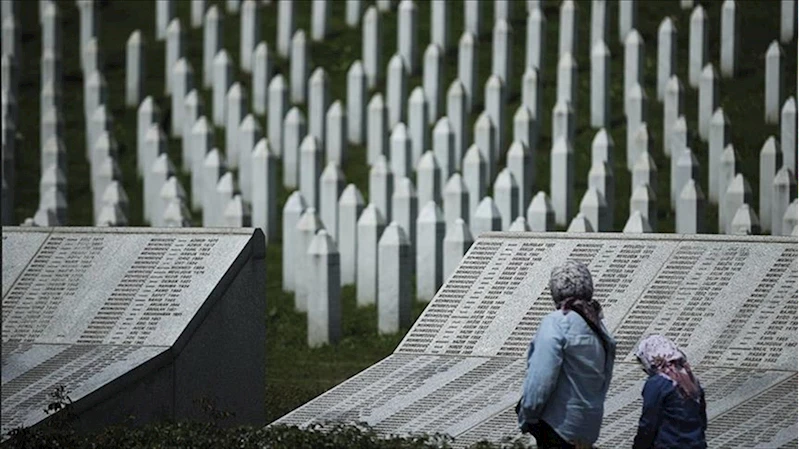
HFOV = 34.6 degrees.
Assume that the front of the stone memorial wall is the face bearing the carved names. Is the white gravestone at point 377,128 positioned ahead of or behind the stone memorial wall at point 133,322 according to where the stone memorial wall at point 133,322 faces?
behind

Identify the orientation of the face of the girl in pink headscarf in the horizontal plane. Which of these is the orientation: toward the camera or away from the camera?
away from the camera

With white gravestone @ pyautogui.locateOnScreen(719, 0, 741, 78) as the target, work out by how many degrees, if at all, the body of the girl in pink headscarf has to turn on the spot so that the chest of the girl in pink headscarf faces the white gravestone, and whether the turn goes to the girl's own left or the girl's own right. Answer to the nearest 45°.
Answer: approximately 45° to the girl's own right

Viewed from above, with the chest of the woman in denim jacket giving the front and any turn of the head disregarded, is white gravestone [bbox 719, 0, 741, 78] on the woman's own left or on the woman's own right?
on the woman's own right

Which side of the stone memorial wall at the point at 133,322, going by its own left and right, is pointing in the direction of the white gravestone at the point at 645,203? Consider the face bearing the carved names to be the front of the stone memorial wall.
back

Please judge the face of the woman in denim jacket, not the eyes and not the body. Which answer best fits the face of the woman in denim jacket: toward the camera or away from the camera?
away from the camera

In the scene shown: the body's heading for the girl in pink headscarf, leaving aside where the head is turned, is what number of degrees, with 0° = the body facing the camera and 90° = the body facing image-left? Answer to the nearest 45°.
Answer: approximately 135°

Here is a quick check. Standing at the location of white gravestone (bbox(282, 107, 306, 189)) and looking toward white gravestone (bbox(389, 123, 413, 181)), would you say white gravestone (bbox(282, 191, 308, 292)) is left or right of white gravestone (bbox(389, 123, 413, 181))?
right
